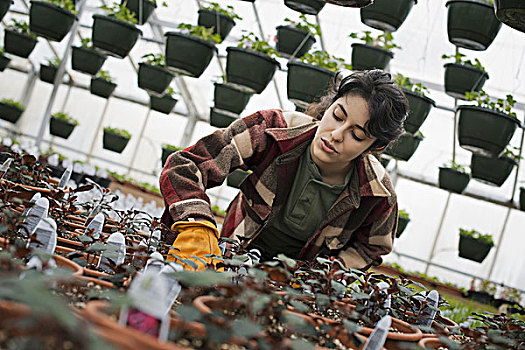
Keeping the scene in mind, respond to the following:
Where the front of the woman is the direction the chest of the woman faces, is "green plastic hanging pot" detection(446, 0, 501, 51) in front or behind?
behind

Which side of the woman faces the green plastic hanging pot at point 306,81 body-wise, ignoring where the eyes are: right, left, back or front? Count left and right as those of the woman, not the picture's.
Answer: back

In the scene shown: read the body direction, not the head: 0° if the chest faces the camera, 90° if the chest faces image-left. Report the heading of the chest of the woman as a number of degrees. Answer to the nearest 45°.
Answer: approximately 0°

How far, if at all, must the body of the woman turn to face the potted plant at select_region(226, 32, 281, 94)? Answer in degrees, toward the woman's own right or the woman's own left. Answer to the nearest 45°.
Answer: approximately 180°

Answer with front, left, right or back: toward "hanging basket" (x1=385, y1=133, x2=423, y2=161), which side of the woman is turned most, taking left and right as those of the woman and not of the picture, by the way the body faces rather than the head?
back

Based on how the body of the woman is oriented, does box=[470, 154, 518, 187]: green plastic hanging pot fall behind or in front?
behind

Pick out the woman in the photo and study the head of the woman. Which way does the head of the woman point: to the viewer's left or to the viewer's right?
to the viewer's left

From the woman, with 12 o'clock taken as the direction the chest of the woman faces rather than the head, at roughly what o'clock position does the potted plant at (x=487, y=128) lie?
The potted plant is roughly at 7 o'clock from the woman.

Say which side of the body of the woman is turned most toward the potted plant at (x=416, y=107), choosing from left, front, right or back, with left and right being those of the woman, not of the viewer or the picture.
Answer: back
